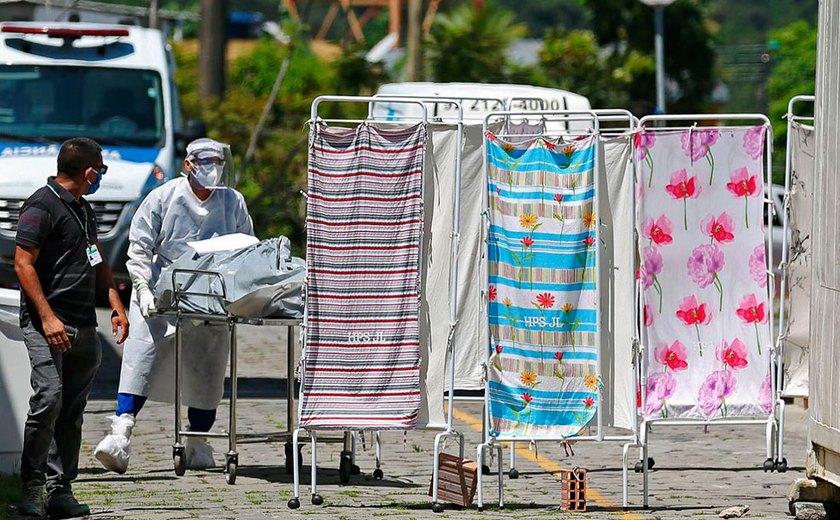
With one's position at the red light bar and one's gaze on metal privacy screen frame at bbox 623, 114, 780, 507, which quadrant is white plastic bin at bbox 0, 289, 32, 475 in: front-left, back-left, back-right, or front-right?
front-right

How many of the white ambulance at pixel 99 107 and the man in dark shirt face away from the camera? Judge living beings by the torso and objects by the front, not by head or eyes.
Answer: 0

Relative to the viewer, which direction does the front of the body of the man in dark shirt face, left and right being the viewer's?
facing the viewer and to the right of the viewer

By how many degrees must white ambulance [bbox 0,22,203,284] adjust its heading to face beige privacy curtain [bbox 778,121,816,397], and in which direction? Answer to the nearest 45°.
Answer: approximately 45° to its left

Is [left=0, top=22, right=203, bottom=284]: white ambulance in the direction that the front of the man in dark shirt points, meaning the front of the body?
no

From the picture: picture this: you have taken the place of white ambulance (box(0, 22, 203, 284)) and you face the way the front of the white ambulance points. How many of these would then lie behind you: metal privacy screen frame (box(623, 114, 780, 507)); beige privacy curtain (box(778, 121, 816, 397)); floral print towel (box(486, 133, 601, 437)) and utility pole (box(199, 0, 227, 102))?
1

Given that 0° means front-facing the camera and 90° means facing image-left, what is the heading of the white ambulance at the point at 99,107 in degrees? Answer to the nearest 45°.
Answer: approximately 0°

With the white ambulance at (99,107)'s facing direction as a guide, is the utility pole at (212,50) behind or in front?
behind

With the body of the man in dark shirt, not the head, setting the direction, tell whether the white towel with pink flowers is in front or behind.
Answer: in front

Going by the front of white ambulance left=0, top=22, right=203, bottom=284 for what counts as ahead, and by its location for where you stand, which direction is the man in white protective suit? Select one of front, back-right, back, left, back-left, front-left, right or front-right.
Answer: front

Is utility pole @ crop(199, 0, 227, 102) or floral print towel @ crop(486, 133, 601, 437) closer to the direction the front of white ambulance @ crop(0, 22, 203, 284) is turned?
the floral print towel

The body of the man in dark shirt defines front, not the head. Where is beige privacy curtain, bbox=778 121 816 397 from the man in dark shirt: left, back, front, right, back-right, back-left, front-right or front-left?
front-left

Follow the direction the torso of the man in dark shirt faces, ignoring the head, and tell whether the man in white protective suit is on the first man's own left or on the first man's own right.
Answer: on the first man's own left

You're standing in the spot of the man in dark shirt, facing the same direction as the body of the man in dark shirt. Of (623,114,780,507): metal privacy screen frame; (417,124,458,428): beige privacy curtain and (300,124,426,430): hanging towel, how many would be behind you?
0

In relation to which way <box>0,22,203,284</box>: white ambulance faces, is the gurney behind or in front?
in front

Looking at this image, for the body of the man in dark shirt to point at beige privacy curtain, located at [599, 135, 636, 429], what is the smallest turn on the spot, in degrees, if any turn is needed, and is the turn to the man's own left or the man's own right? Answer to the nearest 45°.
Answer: approximately 45° to the man's own left

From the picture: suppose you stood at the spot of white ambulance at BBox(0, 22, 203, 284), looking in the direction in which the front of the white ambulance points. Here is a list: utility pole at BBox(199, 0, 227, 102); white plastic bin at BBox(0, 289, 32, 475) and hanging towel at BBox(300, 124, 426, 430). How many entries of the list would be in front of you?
2
